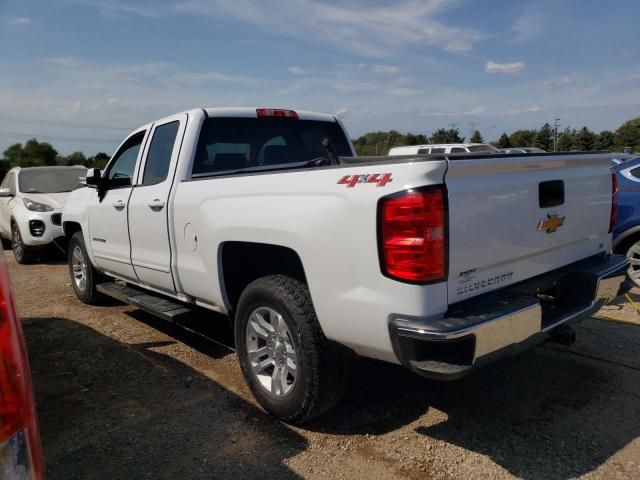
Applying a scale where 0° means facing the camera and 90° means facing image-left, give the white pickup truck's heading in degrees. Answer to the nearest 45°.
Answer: approximately 135°

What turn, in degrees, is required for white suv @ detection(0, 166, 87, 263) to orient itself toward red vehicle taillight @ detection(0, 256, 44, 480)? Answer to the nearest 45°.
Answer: approximately 45° to its right

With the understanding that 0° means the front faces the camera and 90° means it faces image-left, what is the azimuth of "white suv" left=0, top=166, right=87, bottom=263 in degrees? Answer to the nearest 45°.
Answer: approximately 315°

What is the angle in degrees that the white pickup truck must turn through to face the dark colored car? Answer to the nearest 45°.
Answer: approximately 90° to its right

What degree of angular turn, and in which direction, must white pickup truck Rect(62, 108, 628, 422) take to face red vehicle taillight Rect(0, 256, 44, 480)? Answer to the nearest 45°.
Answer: approximately 90° to its left

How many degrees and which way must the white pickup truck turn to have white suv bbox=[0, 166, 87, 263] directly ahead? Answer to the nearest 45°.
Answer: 0° — it already faces it

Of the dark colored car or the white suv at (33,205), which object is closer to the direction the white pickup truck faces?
the white suv
